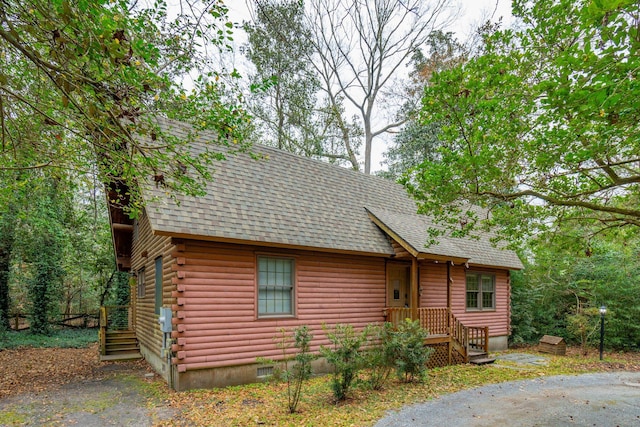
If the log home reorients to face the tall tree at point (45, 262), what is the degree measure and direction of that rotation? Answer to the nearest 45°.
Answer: approximately 180°

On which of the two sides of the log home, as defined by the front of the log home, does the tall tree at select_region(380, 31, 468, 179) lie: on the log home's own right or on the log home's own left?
on the log home's own left

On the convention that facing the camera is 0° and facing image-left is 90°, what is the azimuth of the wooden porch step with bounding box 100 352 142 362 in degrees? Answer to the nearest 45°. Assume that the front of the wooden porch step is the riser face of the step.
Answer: approximately 0°

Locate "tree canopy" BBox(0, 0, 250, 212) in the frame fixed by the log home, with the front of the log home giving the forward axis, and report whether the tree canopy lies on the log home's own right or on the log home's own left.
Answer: on the log home's own right

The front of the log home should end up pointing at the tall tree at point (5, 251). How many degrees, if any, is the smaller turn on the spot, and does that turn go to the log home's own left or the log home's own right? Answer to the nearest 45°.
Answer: approximately 180°

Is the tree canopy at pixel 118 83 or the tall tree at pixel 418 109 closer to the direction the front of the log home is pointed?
the tree canopy

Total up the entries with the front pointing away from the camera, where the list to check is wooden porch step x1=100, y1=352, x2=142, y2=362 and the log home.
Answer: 0

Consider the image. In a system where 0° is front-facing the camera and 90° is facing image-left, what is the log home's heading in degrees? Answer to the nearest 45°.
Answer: approximately 315°

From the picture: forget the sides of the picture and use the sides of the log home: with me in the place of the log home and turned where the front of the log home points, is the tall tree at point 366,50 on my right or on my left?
on my left
